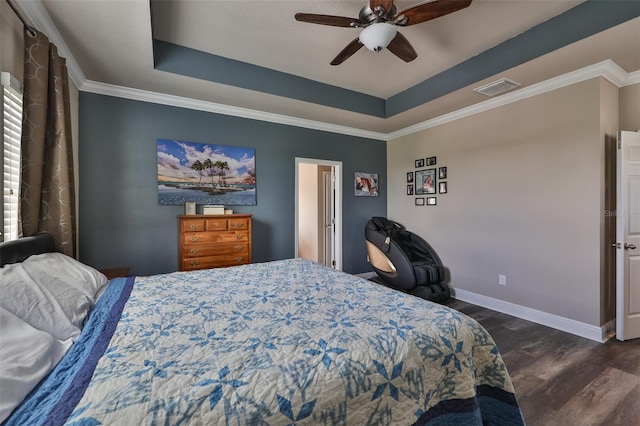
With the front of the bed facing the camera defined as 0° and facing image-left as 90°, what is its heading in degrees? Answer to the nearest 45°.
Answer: approximately 270°

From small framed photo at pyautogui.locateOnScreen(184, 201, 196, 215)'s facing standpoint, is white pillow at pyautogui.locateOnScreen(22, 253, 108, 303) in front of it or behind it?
in front

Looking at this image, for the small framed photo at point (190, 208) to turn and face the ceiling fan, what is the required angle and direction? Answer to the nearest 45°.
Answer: approximately 45° to its left

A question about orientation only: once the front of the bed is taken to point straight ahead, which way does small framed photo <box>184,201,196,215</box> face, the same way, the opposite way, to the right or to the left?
to the right

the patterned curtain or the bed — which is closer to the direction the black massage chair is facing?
the bed

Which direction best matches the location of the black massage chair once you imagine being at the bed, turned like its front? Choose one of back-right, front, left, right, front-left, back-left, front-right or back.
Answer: front-left

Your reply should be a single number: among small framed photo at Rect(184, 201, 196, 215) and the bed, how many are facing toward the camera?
1

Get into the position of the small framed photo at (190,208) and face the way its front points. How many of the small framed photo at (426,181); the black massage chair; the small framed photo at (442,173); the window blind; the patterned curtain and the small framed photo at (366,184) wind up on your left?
4

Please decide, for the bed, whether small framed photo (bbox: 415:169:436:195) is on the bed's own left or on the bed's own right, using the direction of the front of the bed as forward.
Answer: on the bed's own left

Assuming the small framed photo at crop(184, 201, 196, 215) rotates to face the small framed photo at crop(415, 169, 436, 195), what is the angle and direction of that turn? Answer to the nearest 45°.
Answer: approximately 90° to its left

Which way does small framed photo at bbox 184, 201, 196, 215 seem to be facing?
toward the camera

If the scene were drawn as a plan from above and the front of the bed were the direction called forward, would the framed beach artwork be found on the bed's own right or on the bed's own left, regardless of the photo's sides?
on the bed's own left
